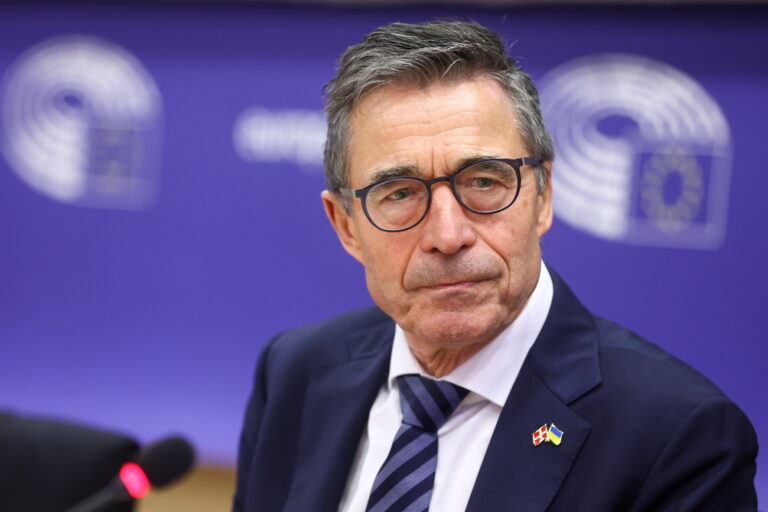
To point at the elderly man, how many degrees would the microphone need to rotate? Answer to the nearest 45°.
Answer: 0° — it already faces them

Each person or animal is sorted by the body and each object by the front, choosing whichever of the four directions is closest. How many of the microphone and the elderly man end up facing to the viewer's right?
1

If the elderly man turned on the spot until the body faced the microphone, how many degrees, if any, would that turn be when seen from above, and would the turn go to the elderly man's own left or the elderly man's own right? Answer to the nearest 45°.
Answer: approximately 45° to the elderly man's own right

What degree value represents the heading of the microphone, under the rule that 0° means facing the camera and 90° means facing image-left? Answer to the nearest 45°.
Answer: approximately 270°

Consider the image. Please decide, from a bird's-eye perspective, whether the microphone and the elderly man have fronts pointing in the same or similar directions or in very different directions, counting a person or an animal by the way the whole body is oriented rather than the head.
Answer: very different directions

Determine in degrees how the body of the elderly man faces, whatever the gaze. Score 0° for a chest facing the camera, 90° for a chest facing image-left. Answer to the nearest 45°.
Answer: approximately 45°
